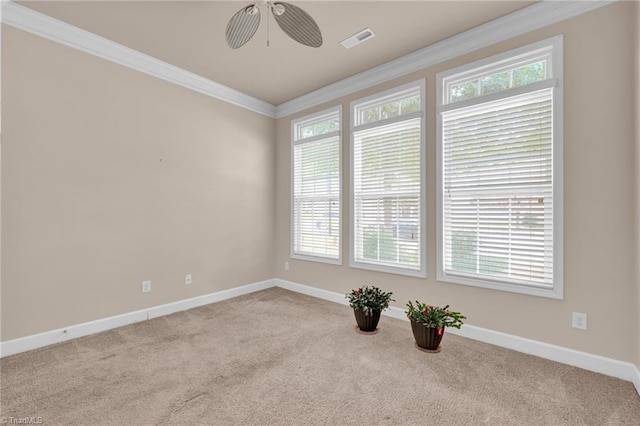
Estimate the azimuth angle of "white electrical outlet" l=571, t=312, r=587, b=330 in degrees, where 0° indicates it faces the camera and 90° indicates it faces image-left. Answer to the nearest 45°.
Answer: approximately 0°

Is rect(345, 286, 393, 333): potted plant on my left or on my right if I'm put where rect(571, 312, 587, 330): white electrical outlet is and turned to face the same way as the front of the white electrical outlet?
on my right

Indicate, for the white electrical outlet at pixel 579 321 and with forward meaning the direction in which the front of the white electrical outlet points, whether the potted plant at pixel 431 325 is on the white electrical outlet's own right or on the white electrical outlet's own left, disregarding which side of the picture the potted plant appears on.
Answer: on the white electrical outlet's own right

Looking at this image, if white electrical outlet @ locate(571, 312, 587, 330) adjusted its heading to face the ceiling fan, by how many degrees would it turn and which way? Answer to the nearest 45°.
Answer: approximately 45° to its right
